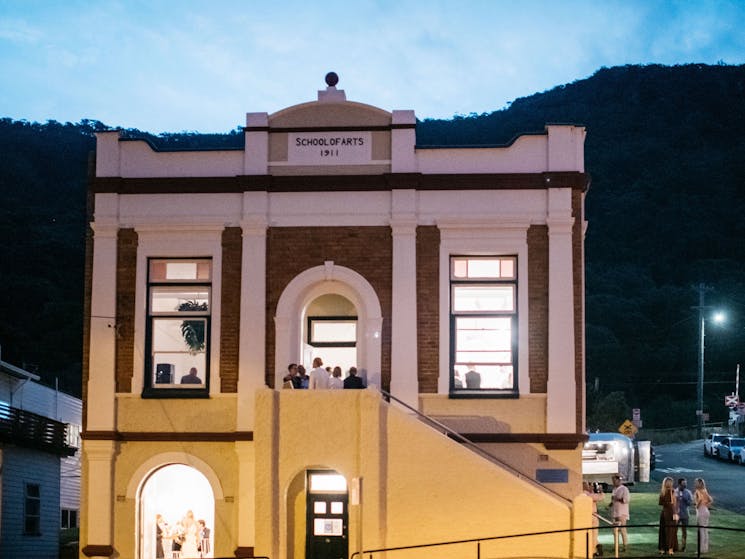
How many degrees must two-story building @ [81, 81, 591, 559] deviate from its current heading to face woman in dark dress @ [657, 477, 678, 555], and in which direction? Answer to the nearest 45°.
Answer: approximately 90° to its left

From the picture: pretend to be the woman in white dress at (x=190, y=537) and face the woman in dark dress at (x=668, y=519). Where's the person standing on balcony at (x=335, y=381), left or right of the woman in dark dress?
right

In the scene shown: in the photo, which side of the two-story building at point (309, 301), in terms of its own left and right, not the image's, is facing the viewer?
front
